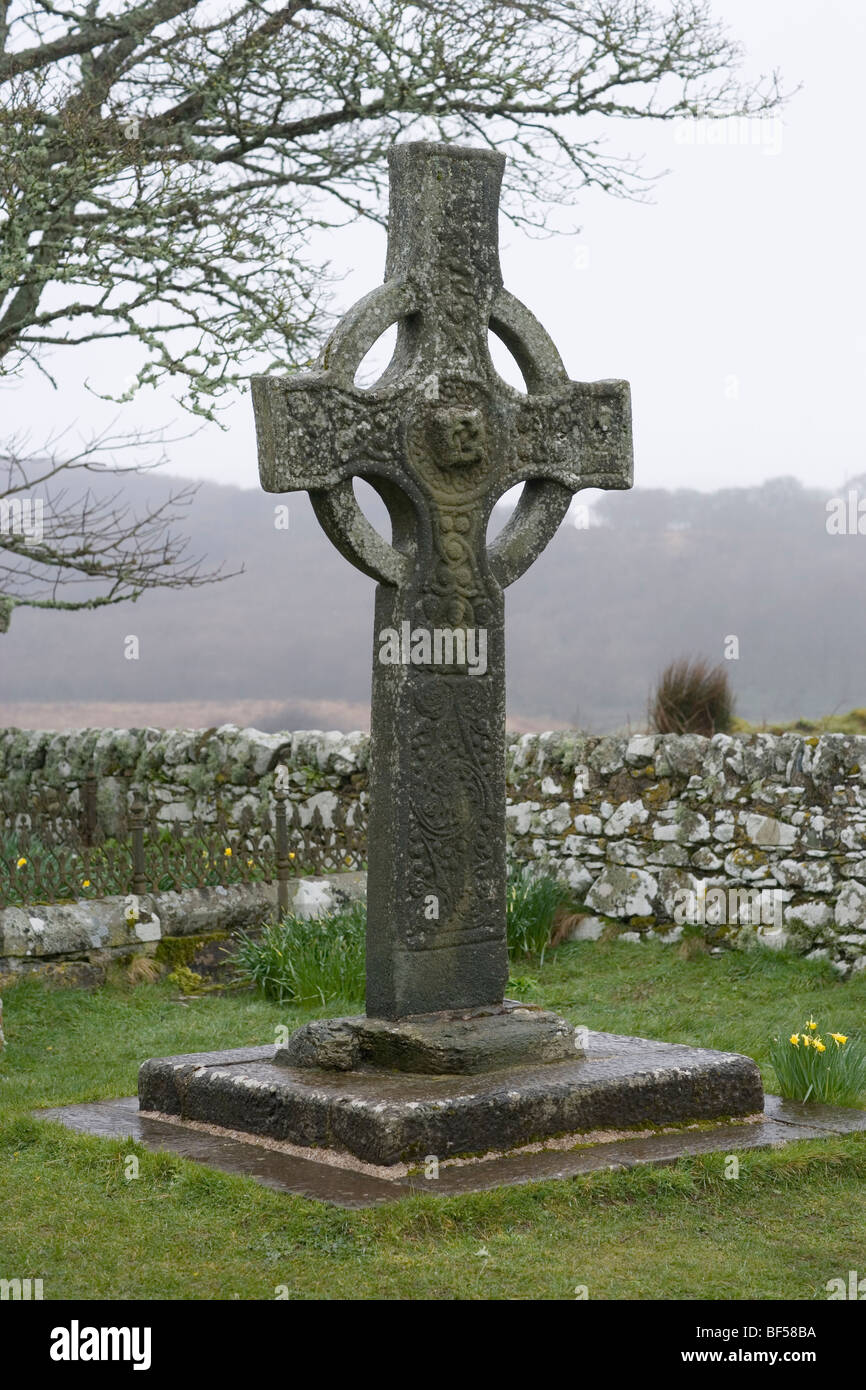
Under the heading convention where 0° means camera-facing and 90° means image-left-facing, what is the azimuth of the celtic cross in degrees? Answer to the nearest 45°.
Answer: approximately 315°

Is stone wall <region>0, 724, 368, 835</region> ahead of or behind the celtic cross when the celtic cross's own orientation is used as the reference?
behind
